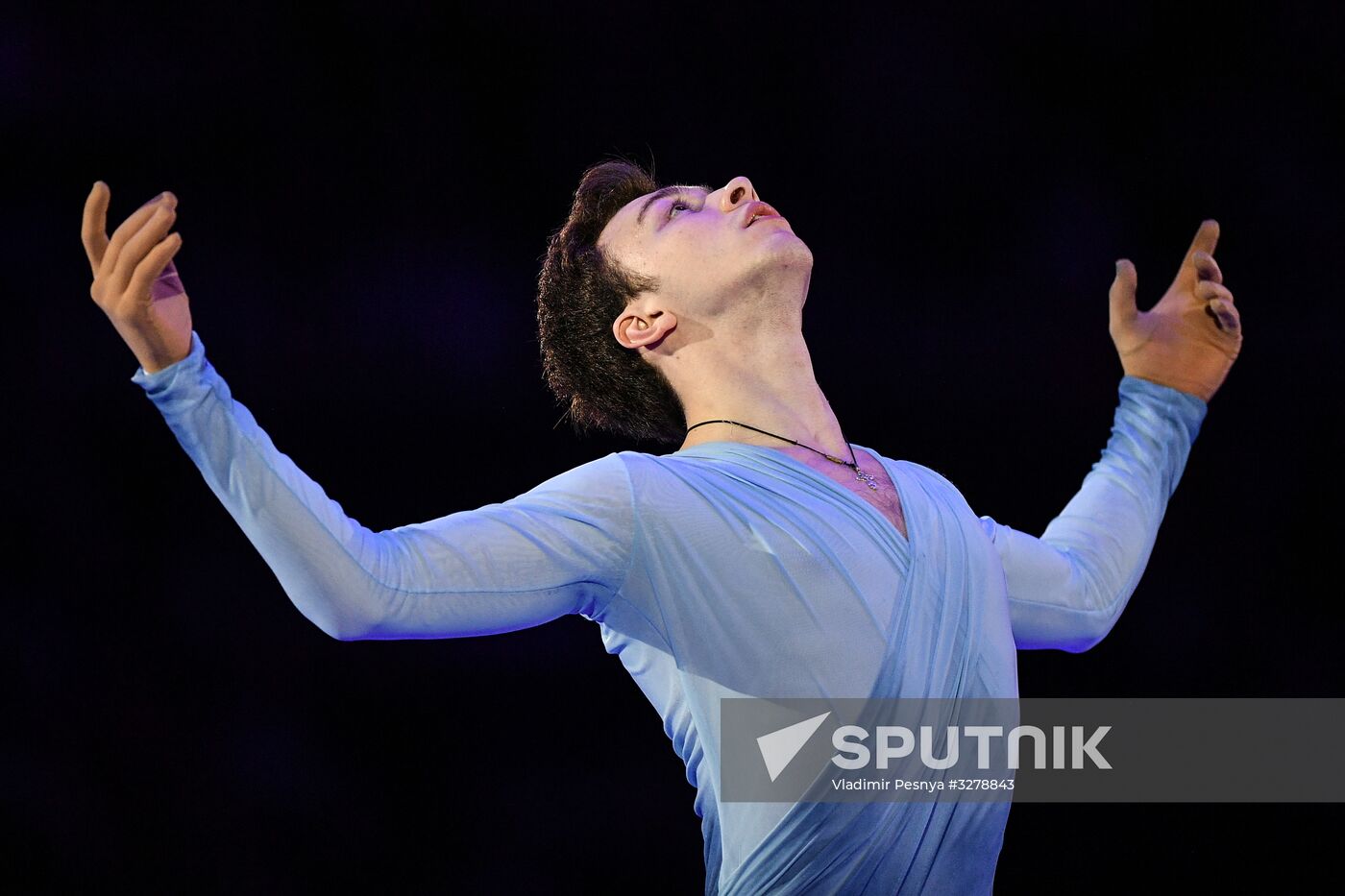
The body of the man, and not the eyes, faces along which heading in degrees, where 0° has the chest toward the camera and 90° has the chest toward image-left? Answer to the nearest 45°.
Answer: approximately 315°
